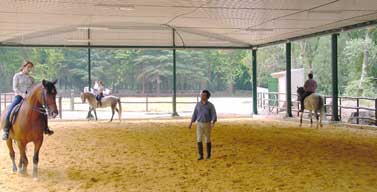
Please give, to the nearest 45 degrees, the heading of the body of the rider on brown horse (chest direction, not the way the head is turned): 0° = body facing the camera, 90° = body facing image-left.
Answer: approximately 315°

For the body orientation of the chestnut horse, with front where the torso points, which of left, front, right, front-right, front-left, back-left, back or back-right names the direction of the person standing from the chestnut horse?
front-left

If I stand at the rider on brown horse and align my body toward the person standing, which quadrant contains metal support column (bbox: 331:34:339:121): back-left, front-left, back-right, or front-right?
front-left

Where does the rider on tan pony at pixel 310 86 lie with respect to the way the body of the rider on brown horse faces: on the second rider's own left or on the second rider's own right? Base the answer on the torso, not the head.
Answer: on the second rider's own left
